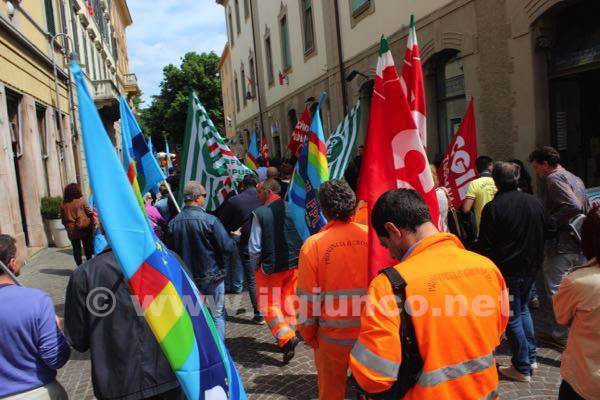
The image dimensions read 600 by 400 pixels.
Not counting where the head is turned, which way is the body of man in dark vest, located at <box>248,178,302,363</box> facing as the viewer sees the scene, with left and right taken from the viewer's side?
facing away from the viewer and to the left of the viewer

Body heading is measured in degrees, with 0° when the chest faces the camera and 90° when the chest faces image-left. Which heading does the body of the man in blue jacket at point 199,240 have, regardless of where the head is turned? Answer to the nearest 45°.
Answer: approximately 225°

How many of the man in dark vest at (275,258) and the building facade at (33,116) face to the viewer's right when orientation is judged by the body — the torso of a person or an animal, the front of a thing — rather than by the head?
1

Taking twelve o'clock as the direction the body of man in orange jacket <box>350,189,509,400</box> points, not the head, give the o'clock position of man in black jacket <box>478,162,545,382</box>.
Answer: The man in black jacket is roughly at 2 o'clock from the man in orange jacket.

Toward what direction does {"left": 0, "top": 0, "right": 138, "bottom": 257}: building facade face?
to the viewer's right

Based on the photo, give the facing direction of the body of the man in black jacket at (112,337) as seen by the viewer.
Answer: away from the camera

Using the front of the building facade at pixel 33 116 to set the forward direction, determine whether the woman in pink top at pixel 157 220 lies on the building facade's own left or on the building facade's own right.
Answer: on the building facade's own right

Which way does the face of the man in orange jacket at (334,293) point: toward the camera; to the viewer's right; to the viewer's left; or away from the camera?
away from the camera

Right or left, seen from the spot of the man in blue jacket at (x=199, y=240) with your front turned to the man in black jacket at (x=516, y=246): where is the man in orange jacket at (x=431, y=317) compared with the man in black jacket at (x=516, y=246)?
right

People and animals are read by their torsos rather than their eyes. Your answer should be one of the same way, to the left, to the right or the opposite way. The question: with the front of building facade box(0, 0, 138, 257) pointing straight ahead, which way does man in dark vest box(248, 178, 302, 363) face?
to the left

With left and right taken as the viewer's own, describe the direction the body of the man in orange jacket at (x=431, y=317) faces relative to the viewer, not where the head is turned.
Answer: facing away from the viewer and to the left of the viewer
